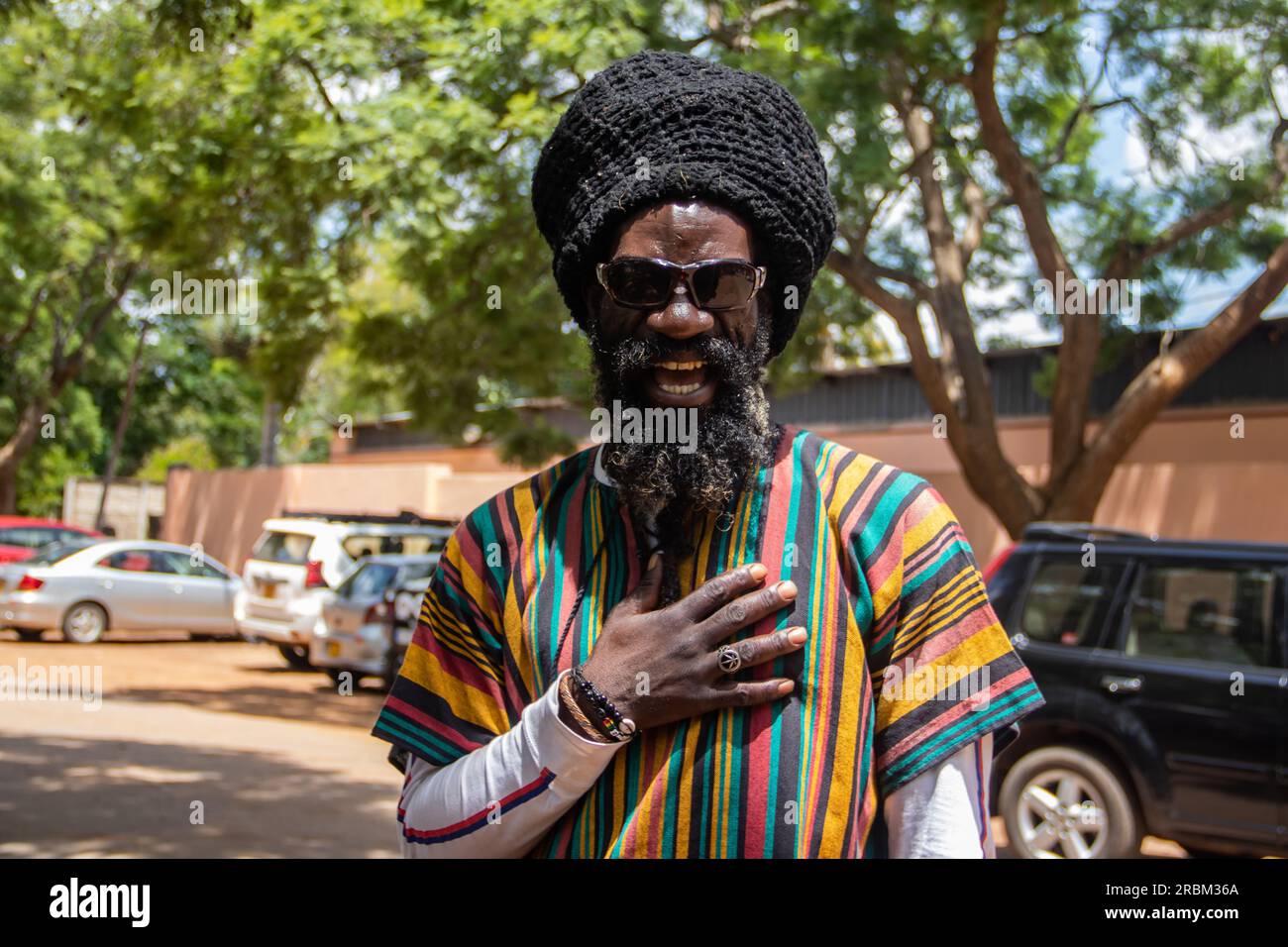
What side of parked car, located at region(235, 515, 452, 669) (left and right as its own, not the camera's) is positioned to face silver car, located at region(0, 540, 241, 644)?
left

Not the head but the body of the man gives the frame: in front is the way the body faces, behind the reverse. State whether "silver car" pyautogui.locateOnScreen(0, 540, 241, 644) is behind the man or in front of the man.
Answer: behind

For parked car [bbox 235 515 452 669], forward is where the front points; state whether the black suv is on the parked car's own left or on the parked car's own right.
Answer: on the parked car's own right

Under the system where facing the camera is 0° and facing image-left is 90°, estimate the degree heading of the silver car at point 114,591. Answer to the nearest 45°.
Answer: approximately 225°

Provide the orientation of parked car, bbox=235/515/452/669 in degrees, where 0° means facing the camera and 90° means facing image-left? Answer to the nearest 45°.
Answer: approximately 225°

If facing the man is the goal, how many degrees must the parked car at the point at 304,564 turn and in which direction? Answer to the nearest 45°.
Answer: approximately 135° to its right
